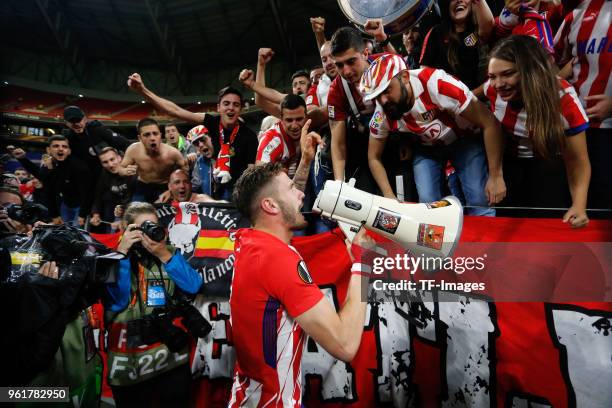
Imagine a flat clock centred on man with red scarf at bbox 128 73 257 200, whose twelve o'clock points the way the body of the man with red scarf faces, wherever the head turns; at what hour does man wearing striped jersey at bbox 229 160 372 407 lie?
The man wearing striped jersey is roughly at 12 o'clock from the man with red scarf.

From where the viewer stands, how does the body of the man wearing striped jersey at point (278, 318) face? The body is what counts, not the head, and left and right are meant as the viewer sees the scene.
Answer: facing to the right of the viewer

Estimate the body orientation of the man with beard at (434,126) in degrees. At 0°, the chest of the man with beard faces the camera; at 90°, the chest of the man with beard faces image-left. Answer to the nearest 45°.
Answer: approximately 45°

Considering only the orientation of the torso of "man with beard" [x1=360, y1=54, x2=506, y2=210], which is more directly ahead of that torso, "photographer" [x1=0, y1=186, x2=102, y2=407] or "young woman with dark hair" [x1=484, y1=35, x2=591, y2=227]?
the photographer
